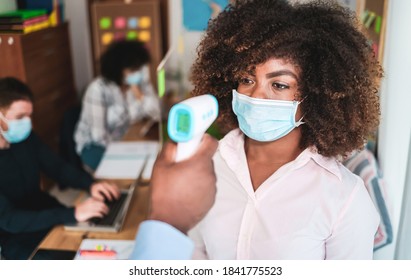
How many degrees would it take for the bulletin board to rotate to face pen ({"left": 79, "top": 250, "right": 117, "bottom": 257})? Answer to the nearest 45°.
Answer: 0° — it already faces it

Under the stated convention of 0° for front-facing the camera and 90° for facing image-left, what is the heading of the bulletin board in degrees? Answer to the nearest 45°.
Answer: approximately 0°

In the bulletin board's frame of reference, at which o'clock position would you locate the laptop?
The laptop is roughly at 12 o'clock from the bulletin board.

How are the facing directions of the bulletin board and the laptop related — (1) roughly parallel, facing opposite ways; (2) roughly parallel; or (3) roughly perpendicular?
roughly perpendicular

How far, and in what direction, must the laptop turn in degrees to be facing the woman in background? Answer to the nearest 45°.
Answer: approximately 90° to its right

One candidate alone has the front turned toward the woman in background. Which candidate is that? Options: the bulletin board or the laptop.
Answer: the bulletin board

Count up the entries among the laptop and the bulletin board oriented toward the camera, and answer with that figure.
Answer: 1

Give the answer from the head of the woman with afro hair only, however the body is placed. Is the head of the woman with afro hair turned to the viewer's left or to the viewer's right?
to the viewer's left

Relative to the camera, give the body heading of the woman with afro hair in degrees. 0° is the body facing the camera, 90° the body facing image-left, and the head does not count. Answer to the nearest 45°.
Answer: approximately 45°

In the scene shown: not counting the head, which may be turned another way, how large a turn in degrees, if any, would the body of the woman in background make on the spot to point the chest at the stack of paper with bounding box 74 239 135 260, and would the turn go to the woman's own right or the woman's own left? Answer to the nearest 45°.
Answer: approximately 45° to the woman's own right

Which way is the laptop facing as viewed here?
to the viewer's left

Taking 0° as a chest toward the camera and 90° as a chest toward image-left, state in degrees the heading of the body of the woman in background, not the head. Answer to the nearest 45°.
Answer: approximately 315°
